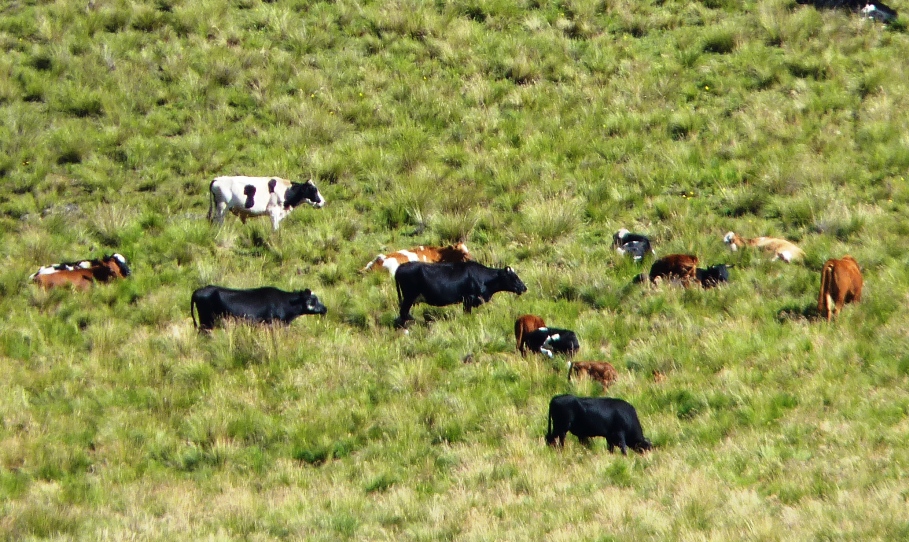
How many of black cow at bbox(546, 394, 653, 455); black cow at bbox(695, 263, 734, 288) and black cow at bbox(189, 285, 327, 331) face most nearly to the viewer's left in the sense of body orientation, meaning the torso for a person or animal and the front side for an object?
0

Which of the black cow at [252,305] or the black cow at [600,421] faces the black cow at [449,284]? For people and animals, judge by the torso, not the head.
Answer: the black cow at [252,305]

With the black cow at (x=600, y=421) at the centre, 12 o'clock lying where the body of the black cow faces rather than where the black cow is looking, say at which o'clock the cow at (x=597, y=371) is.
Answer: The cow is roughly at 9 o'clock from the black cow.

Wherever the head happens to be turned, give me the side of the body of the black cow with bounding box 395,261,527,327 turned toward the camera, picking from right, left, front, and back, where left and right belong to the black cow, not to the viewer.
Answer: right

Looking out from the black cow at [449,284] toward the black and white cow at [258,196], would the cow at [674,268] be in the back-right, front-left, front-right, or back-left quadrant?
back-right

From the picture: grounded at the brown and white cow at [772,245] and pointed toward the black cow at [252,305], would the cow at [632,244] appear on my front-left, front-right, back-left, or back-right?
front-right

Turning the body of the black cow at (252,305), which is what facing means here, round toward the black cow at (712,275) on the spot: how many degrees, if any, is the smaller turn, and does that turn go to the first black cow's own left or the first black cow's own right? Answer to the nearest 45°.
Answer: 0° — it already faces it

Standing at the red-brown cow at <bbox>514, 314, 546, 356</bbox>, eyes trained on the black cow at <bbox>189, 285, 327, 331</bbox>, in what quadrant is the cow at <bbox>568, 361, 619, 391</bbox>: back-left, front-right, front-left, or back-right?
back-left

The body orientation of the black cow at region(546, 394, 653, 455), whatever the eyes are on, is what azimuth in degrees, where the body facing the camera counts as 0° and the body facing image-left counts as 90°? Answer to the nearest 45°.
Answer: approximately 270°

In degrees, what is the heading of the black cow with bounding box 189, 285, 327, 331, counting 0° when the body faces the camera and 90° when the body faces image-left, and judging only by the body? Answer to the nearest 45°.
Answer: approximately 270°

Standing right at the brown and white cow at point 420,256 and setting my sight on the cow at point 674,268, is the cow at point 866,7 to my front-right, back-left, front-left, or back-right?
front-left

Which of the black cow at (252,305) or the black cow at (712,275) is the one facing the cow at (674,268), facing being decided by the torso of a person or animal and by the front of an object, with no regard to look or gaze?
the black cow at (252,305)

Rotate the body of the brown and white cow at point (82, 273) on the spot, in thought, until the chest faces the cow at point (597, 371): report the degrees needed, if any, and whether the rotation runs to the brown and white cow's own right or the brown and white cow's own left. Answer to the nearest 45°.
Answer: approximately 45° to the brown and white cow's own right

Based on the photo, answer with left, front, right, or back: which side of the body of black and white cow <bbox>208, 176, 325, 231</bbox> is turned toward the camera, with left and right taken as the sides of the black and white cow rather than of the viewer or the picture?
right

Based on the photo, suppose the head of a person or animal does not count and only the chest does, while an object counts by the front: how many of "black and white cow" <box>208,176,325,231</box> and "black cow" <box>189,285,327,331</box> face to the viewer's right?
2

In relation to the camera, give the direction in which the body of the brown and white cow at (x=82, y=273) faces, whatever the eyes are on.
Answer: to the viewer's right
